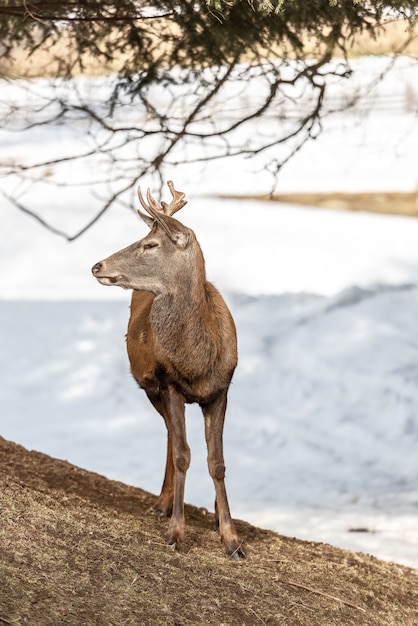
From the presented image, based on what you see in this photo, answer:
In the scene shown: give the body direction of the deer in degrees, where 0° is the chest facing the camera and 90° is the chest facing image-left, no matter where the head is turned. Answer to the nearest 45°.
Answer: approximately 0°
